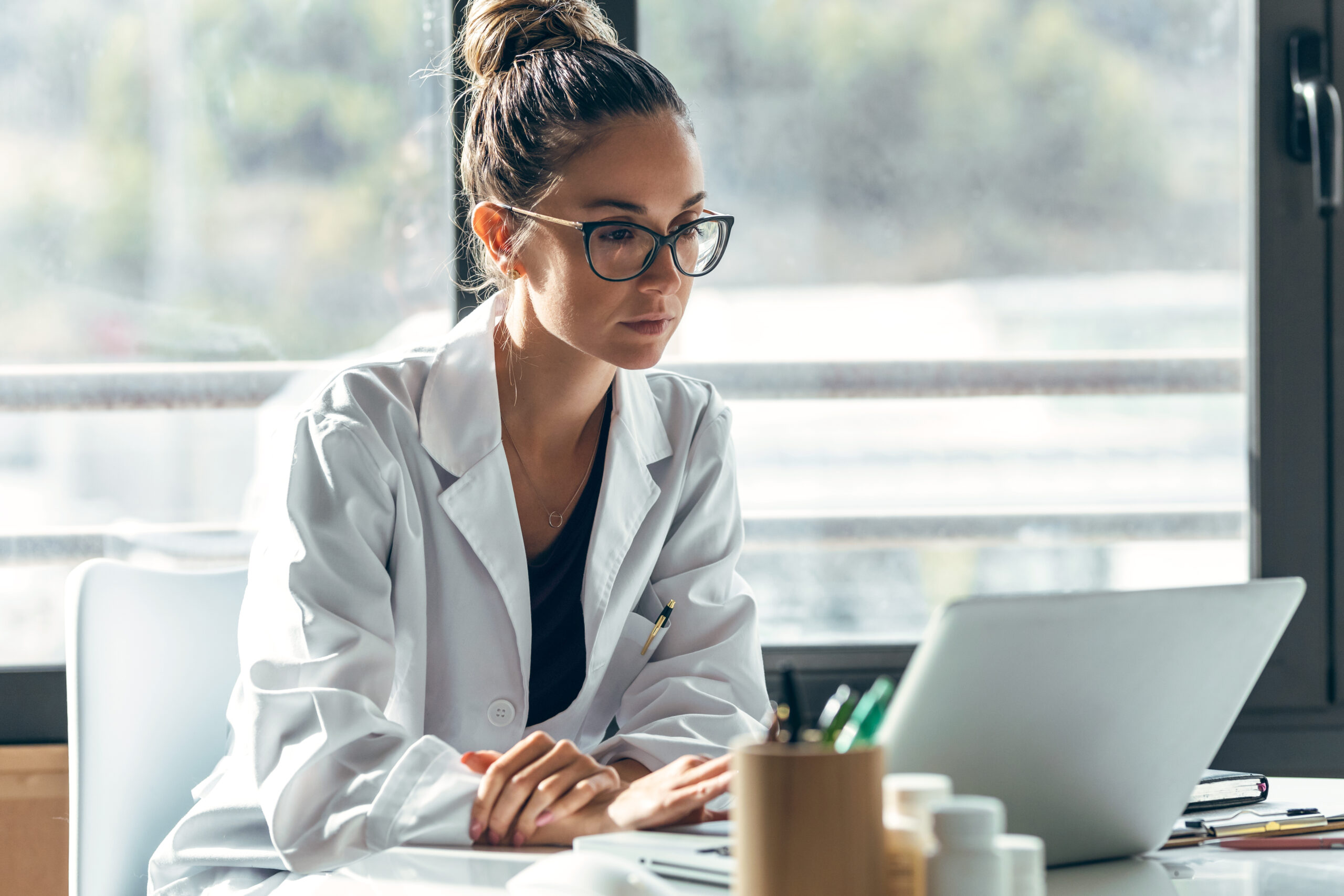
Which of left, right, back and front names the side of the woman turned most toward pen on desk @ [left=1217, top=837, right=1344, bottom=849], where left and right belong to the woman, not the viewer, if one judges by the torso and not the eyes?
front

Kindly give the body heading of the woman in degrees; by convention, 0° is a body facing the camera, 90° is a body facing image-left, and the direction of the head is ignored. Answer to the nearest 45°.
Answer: approximately 315°

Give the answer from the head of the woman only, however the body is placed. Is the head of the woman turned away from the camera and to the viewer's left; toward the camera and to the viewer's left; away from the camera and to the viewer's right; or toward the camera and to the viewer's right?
toward the camera and to the viewer's right

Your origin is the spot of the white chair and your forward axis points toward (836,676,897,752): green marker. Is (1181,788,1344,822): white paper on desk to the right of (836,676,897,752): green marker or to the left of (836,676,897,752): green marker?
left

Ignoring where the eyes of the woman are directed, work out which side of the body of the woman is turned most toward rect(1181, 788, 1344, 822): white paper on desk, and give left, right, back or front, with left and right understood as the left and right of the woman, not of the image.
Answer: front

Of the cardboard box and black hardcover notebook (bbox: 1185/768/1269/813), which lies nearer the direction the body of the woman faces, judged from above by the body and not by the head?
the black hardcover notebook

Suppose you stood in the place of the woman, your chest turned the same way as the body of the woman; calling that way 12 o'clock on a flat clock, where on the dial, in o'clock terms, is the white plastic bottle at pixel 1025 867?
The white plastic bottle is roughly at 1 o'clock from the woman.

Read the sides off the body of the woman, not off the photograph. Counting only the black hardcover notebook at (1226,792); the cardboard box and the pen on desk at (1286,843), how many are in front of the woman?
2

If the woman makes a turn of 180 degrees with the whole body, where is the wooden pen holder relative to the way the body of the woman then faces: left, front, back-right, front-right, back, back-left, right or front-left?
back-left

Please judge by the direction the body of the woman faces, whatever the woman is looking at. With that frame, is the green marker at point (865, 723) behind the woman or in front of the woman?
in front

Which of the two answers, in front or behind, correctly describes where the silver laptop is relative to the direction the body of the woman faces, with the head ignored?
in front
